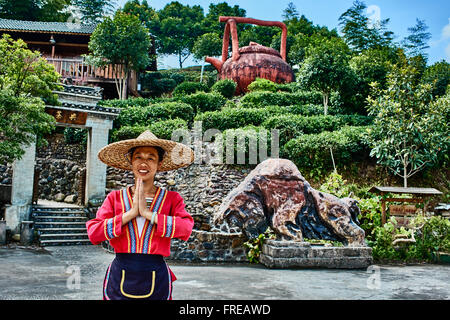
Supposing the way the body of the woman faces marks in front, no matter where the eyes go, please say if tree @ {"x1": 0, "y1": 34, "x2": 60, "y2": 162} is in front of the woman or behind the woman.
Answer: behind

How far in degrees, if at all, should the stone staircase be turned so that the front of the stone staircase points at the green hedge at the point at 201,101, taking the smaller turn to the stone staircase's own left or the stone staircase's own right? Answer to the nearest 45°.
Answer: approximately 135° to the stone staircase's own left

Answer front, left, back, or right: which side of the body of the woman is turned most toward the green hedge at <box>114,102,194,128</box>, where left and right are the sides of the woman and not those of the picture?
back

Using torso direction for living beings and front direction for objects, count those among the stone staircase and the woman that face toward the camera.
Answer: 2

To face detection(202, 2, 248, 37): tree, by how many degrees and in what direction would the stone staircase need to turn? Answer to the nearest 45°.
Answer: approximately 135° to its left

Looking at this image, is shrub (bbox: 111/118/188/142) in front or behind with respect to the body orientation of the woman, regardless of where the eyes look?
behind

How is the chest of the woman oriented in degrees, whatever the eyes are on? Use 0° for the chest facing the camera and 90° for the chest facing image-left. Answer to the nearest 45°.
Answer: approximately 0°

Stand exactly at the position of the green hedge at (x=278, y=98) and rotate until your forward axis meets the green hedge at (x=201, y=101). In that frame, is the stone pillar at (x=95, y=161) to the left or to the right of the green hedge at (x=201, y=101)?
left

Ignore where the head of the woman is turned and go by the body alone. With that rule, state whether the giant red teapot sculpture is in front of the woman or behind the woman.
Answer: behind

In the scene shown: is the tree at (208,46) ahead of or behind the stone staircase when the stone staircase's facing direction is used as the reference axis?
behind

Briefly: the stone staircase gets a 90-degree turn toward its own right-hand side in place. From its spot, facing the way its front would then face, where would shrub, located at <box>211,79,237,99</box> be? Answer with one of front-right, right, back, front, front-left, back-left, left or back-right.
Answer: back-right

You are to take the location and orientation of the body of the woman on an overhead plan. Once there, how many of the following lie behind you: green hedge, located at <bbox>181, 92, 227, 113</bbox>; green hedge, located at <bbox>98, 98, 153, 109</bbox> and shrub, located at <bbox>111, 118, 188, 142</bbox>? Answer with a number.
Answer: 3
